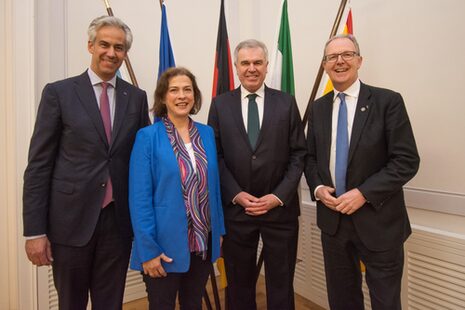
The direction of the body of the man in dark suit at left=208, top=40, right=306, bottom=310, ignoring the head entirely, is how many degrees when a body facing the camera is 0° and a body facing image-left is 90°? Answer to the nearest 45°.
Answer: approximately 0°

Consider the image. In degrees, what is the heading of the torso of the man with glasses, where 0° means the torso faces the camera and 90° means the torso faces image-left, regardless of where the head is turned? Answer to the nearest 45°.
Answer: approximately 45°

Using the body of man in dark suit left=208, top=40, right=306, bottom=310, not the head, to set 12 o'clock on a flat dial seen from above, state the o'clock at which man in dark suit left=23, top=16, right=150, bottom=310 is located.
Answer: man in dark suit left=23, top=16, right=150, bottom=310 is roughly at 2 o'clock from man in dark suit left=208, top=40, right=306, bottom=310.

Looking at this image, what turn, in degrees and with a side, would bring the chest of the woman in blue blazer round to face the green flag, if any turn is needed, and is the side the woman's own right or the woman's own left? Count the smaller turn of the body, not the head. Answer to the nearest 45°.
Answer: approximately 90° to the woman's own left
